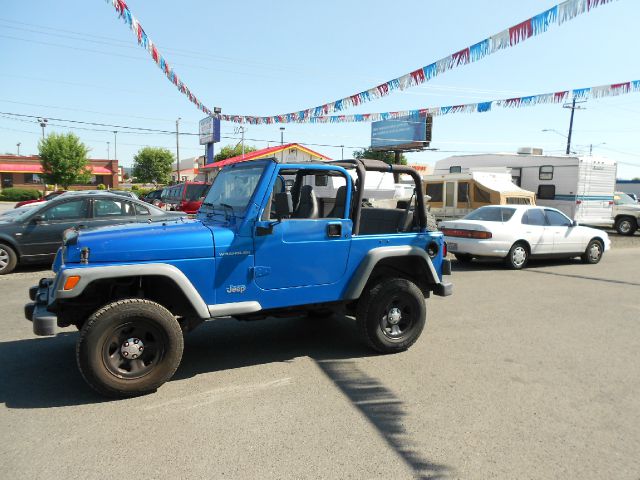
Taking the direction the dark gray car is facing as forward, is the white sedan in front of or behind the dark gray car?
behind

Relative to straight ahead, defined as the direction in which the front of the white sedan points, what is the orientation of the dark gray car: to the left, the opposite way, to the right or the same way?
the opposite way

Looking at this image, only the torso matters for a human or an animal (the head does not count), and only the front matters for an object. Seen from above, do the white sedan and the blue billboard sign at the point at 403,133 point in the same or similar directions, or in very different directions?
very different directions

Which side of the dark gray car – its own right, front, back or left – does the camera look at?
left

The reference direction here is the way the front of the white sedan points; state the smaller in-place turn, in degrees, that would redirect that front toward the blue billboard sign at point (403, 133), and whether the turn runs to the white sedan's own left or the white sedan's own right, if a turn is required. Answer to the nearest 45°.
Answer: approximately 45° to the white sedan's own left

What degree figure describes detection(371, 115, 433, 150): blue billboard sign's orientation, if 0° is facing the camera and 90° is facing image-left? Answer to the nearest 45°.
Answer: approximately 45°

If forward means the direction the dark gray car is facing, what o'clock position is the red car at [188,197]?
The red car is roughly at 4 o'clock from the dark gray car.

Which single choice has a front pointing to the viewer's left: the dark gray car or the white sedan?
the dark gray car

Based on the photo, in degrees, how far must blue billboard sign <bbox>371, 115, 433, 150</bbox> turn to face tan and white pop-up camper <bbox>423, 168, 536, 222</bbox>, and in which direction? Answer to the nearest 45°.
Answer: approximately 45° to its left

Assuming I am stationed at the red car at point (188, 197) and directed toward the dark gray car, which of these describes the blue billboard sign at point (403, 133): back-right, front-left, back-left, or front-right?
back-left

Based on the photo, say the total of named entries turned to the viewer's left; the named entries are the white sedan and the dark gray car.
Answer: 1

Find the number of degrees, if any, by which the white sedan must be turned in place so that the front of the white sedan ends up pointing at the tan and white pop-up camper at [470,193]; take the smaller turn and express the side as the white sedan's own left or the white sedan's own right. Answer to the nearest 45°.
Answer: approximately 45° to the white sedan's own left

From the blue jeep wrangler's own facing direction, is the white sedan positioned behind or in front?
behind

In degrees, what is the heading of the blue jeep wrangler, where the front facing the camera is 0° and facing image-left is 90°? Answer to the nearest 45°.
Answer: approximately 45°
